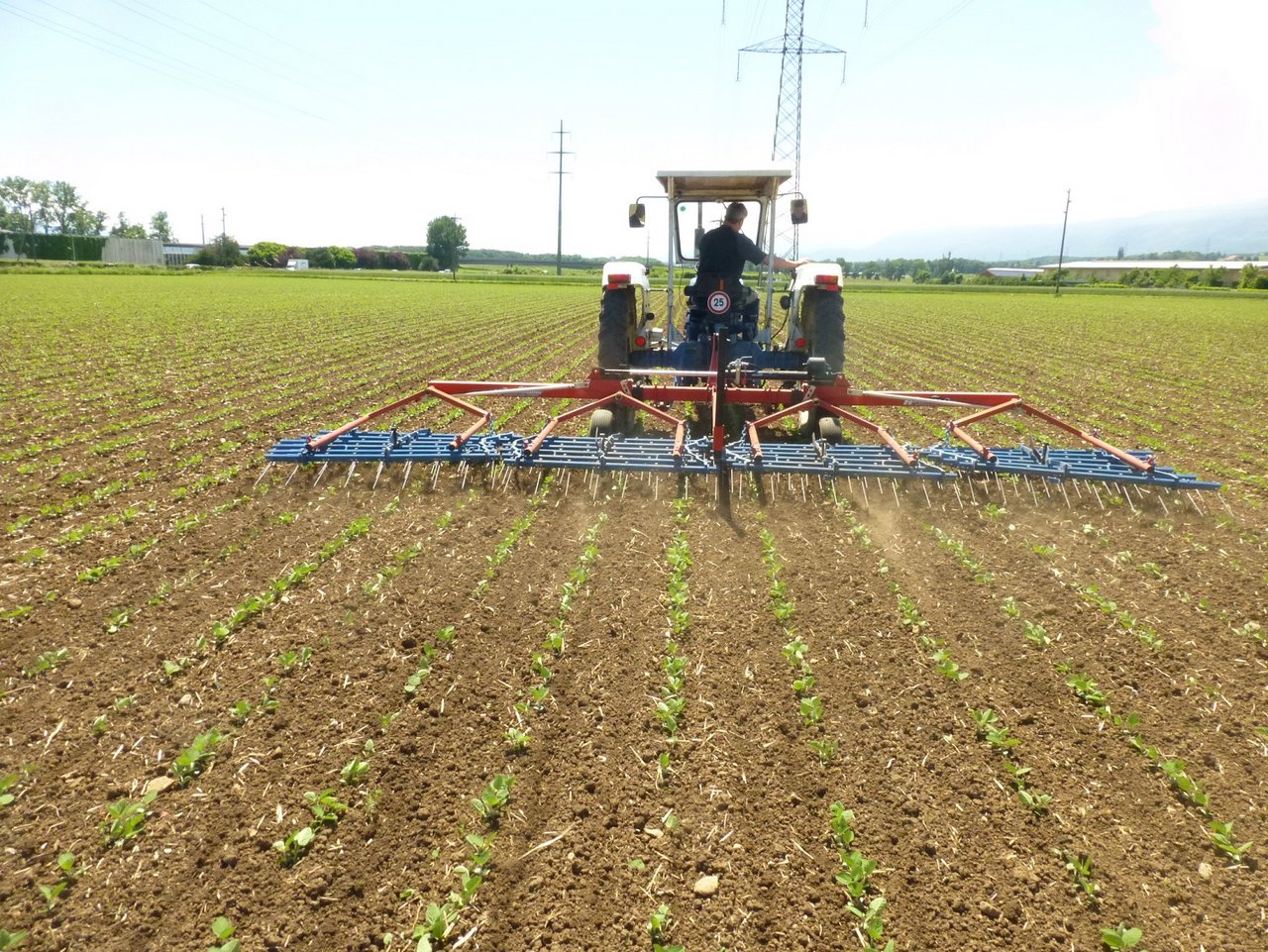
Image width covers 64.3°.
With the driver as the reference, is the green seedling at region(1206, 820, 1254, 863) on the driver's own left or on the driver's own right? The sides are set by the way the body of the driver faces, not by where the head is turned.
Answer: on the driver's own right

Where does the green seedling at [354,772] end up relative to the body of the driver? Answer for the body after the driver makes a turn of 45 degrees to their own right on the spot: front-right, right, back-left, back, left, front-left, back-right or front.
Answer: right

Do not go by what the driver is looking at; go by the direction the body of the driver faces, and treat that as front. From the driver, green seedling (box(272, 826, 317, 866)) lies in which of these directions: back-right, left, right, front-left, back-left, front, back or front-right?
back-right

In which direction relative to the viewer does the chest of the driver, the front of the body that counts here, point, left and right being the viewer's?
facing away from the viewer and to the right of the viewer

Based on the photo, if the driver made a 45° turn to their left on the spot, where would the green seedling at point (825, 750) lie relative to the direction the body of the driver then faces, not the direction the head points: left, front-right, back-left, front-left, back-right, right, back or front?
back

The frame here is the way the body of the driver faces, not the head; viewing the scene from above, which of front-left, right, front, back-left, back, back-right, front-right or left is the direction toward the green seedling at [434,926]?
back-right

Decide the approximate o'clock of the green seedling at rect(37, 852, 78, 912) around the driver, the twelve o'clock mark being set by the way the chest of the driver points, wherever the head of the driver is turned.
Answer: The green seedling is roughly at 5 o'clock from the driver.

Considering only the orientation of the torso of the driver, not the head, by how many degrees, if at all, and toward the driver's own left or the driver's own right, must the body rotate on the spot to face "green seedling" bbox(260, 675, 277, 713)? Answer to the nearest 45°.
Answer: approximately 135° to the driver's own right

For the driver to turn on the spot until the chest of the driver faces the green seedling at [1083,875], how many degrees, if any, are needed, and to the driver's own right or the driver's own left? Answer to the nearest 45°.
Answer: approximately 135° to the driver's own right

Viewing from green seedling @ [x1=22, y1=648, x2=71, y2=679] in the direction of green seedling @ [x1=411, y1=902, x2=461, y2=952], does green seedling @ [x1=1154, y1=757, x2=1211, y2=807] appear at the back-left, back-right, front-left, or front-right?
front-left

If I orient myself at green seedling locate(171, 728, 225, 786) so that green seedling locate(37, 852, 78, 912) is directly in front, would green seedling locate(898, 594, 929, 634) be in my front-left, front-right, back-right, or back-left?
back-left

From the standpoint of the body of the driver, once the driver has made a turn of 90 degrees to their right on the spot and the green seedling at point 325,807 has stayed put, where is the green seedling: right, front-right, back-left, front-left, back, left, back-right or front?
front-right

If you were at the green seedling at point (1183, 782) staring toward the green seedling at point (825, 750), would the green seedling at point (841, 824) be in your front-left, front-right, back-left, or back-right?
front-left
